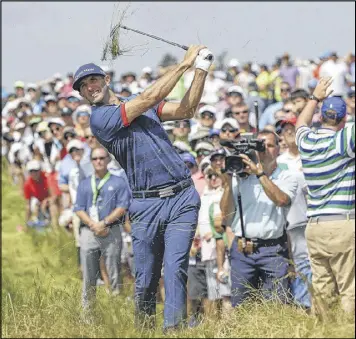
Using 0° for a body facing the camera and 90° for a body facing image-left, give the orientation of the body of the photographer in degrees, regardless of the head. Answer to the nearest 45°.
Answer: approximately 45°

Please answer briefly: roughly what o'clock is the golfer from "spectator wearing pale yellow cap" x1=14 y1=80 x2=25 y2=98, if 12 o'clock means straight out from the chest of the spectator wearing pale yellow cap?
The golfer is roughly at 12 o'clock from the spectator wearing pale yellow cap.

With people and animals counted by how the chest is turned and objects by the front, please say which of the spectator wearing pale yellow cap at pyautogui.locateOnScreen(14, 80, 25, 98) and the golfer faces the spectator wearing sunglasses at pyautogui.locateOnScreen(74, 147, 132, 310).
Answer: the spectator wearing pale yellow cap

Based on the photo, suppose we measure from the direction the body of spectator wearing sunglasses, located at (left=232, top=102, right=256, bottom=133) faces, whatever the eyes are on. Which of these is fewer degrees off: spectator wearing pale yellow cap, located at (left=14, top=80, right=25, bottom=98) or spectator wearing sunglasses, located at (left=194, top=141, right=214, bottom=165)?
the spectator wearing sunglasses

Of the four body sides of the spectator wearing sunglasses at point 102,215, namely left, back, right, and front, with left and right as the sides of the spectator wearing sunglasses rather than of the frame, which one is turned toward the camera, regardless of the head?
front

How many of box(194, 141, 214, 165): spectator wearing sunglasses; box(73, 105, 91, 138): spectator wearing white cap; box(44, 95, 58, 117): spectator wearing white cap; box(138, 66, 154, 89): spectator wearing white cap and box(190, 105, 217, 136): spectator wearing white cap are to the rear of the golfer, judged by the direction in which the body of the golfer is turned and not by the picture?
5

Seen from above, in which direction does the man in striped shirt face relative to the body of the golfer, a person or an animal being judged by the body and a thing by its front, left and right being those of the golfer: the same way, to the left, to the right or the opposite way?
the opposite way

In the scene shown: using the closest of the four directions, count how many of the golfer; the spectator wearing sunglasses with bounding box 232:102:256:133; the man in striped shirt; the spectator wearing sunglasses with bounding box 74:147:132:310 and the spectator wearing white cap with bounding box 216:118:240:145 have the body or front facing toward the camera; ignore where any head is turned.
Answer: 4

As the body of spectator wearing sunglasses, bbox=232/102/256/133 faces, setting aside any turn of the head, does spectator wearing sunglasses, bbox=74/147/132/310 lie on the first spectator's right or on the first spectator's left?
on the first spectator's right

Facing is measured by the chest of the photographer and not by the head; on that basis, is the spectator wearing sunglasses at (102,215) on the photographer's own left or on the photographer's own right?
on the photographer's own right

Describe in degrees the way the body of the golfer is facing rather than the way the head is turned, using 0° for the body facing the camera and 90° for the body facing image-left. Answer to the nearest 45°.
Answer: approximately 0°

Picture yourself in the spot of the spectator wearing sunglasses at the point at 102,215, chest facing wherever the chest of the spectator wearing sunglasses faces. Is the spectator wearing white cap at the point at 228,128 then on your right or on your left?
on your left

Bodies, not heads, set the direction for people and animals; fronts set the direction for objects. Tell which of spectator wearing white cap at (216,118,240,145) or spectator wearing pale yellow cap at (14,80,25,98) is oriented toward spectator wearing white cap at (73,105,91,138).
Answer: spectator wearing pale yellow cap at (14,80,25,98)
